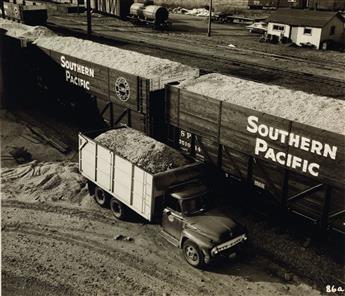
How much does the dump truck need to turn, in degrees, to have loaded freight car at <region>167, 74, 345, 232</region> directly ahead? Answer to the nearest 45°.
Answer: approximately 90° to its left

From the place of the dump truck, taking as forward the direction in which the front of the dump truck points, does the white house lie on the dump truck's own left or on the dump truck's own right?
on the dump truck's own left

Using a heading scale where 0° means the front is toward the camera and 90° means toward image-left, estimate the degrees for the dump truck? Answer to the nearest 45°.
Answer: approximately 315°

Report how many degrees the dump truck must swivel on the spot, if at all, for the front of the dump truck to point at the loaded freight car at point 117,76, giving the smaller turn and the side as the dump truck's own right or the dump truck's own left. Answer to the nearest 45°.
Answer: approximately 135° to the dump truck's own left

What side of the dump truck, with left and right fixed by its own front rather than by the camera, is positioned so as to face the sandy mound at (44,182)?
back
